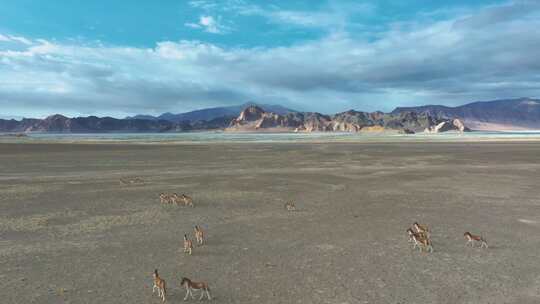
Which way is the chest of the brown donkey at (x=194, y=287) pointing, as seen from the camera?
to the viewer's left

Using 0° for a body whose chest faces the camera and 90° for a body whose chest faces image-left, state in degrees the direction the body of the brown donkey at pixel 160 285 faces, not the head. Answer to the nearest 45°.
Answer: approximately 135°

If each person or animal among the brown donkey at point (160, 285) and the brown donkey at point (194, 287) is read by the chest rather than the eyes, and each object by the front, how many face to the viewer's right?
0

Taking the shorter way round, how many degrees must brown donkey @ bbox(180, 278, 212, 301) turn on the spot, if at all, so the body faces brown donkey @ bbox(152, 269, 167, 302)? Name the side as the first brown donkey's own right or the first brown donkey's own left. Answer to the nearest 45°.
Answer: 0° — it already faces it

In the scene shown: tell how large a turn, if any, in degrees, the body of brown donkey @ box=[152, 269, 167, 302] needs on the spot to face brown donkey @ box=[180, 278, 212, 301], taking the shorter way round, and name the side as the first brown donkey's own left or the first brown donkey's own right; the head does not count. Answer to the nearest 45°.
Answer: approximately 135° to the first brown donkey's own right
